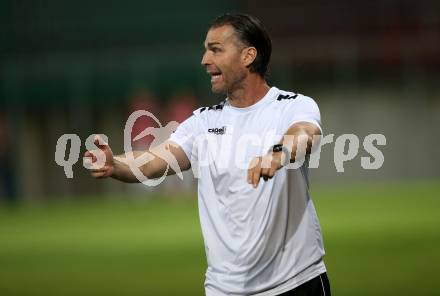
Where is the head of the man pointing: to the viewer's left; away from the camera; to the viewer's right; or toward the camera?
to the viewer's left

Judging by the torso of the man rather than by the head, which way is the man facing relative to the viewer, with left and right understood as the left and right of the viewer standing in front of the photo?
facing the viewer and to the left of the viewer
